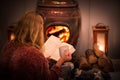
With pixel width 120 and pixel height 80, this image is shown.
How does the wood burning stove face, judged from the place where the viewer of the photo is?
facing the viewer

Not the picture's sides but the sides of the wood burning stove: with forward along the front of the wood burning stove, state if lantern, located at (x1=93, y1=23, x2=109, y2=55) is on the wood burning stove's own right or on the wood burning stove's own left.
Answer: on the wood burning stove's own left
